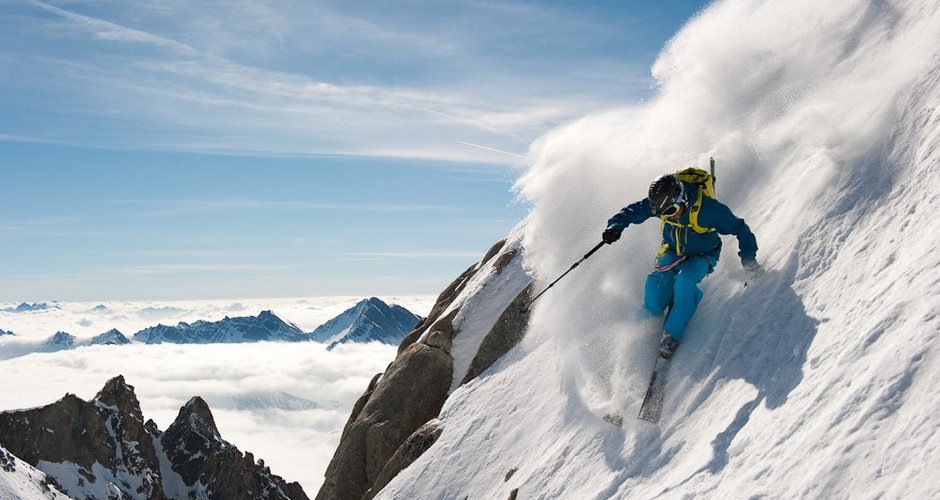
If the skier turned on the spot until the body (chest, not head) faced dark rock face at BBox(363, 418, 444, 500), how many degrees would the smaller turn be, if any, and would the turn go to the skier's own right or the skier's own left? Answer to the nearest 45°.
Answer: approximately 90° to the skier's own right

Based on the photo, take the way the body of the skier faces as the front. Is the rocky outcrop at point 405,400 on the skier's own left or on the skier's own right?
on the skier's own right

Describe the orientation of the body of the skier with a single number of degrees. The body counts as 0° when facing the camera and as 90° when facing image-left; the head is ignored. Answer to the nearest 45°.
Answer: approximately 45°

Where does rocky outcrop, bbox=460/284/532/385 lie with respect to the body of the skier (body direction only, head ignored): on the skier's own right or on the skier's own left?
on the skier's own right
